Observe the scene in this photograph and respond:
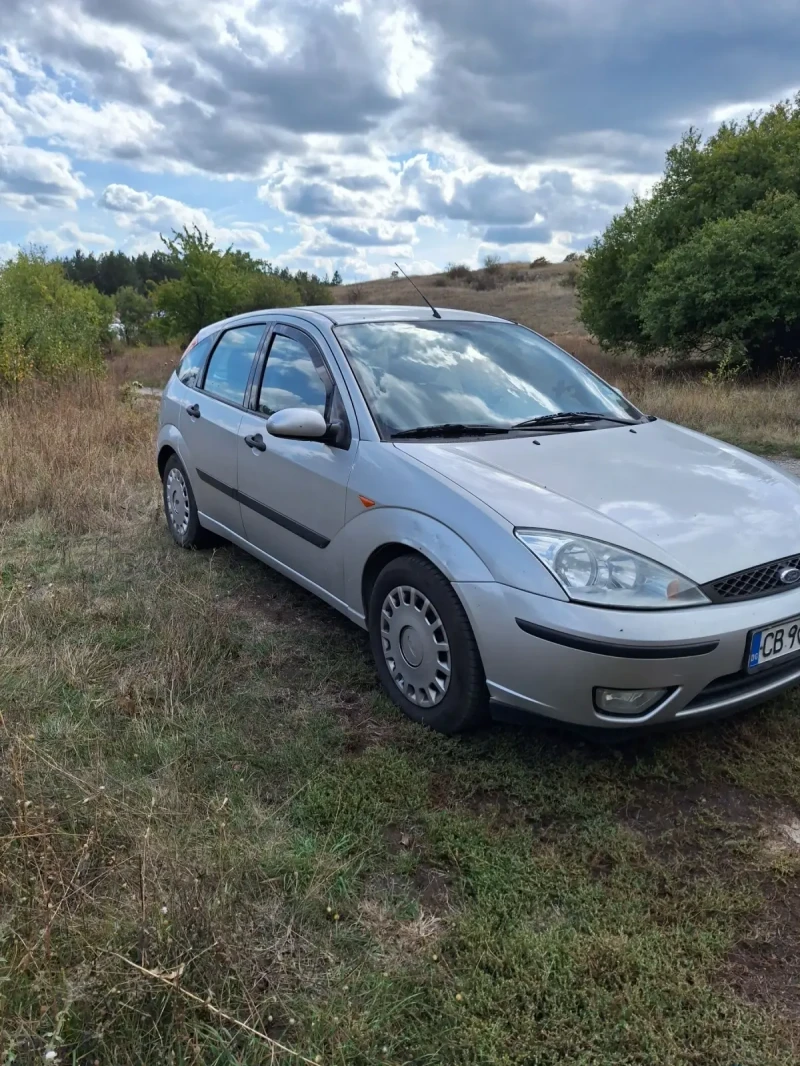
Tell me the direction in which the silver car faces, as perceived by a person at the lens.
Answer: facing the viewer and to the right of the viewer

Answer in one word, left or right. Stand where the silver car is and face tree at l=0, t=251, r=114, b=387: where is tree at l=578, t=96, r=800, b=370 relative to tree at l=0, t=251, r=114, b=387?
right

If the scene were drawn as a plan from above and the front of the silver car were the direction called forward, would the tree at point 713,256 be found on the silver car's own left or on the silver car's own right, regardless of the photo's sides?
on the silver car's own left

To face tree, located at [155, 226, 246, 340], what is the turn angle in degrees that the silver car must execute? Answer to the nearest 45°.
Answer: approximately 135° to its left

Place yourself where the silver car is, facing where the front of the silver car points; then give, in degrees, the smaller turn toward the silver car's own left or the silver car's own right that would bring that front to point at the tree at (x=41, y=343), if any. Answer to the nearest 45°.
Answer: approximately 180°

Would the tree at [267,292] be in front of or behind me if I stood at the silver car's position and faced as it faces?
behind
